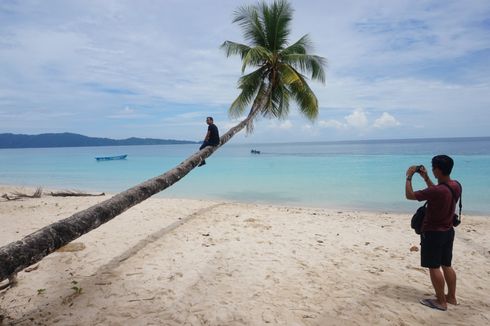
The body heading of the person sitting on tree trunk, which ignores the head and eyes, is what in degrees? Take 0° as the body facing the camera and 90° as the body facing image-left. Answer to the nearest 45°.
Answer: approximately 45°

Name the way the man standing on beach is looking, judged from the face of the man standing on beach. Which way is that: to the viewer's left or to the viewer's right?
to the viewer's left

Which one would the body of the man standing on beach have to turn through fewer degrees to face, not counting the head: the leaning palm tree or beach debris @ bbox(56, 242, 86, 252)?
the leaning palm tree

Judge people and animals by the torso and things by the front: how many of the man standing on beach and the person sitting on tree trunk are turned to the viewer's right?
0

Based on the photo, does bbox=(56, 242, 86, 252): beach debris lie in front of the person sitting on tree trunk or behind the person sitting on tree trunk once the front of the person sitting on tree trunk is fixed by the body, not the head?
in front

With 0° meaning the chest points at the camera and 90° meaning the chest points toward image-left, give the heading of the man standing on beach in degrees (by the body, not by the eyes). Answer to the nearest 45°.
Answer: approximately 135°

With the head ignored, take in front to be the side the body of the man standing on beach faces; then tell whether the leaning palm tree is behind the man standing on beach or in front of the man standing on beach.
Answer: in front
